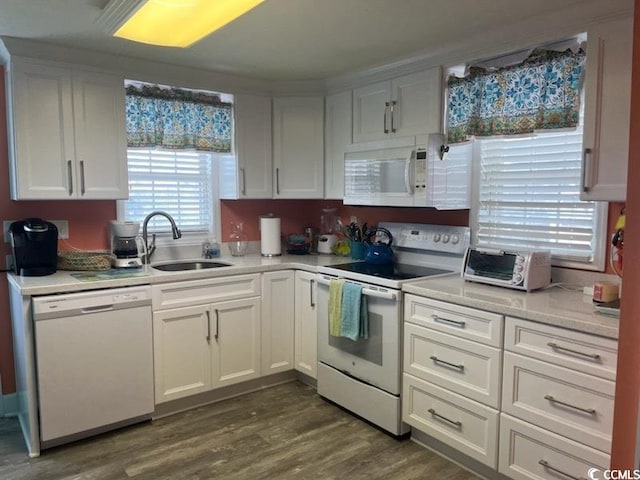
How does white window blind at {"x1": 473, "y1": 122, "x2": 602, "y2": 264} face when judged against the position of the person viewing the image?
facing the viewer and to the left of the viewer

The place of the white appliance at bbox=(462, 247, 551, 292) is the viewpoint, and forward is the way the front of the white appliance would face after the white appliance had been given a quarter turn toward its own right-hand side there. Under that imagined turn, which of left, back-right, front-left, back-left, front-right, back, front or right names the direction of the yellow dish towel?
front-left

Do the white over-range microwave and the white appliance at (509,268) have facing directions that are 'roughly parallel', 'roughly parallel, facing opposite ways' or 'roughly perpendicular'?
roughly parallel

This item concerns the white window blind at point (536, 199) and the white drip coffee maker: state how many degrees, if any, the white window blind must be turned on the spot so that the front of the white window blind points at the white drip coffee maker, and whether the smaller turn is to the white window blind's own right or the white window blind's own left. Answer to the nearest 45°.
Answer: approximately 45° to the white window blind's own right

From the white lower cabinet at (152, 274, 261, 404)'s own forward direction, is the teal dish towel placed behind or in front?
in front

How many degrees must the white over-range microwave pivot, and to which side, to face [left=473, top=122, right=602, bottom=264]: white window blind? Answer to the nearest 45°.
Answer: approximately 135° to its left

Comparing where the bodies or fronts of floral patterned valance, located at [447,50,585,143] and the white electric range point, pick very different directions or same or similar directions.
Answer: same or similar directions

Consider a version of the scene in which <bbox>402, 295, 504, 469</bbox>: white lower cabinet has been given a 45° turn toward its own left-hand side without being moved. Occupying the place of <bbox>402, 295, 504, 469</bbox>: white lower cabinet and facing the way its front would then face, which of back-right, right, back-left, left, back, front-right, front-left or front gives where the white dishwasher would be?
right

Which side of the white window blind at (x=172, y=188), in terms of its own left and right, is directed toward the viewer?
front

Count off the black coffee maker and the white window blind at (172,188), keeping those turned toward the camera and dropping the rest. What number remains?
2

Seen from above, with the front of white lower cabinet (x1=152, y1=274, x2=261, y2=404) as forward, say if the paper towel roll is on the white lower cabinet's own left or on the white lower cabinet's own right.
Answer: on the white lower cabinet's own left

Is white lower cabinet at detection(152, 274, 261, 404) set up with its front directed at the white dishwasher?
no

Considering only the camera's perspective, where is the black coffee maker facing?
facing the viewer

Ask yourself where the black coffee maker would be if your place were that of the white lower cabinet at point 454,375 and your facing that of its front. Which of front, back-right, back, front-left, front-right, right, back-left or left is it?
front-right

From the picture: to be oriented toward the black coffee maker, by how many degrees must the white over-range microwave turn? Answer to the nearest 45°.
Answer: approximately 45° to its right

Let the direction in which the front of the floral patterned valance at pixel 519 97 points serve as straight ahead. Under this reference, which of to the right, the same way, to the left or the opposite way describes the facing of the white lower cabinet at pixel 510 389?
the same way

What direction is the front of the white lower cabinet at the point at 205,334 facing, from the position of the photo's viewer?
facing the viewer and to the right of the viewer

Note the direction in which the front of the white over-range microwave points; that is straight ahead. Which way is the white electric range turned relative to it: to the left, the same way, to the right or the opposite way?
the same way

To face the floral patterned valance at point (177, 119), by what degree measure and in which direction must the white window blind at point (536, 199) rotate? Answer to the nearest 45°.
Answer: approximately 45° to its right
